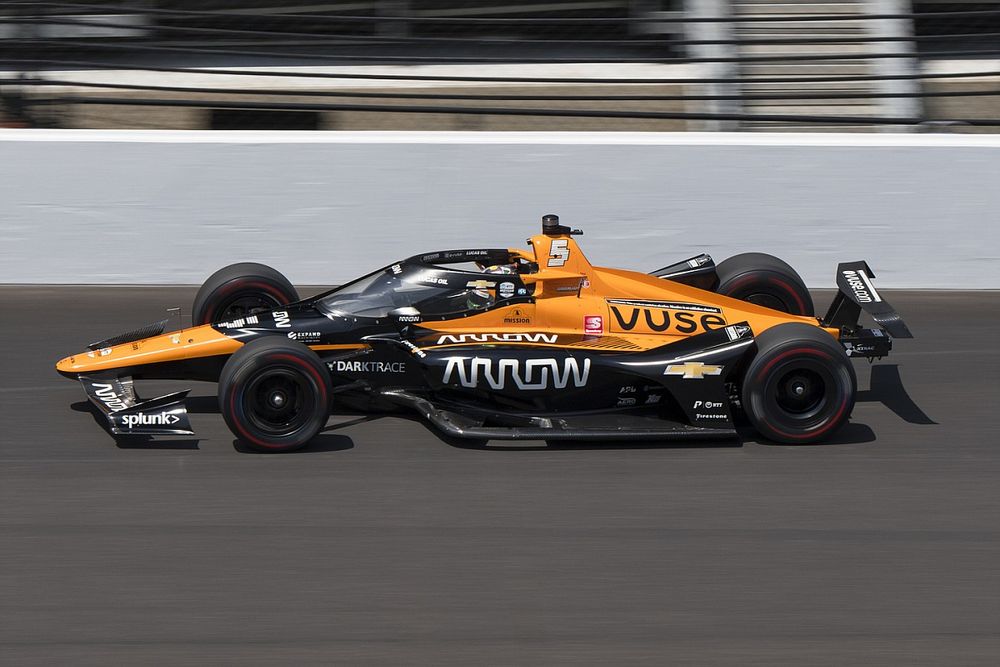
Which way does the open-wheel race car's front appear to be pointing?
to the viewer's left
